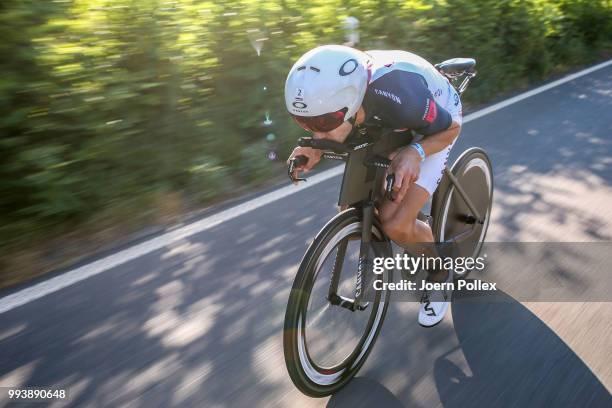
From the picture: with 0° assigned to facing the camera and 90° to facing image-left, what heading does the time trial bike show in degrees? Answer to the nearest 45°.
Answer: approximately 45°

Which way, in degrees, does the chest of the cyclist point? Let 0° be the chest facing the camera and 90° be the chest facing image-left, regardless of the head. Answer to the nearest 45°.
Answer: approximately 45°

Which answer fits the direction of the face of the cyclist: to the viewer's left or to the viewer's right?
to the viewer's left
